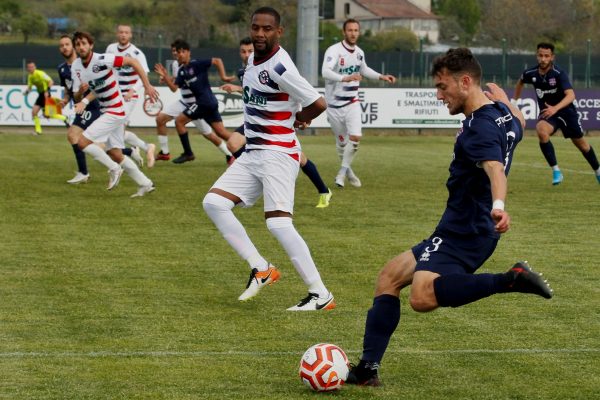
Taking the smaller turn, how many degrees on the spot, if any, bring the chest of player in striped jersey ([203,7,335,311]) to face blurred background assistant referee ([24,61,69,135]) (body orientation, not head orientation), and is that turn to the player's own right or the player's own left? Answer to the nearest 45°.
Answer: approximately 135° to the player's own right

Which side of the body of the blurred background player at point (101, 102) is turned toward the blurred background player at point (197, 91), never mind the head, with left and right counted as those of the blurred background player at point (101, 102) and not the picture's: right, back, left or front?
back

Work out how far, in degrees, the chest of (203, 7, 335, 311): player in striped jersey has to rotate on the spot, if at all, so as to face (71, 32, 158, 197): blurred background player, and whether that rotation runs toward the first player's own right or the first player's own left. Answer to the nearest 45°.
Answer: approximately 135° to the first player's own right

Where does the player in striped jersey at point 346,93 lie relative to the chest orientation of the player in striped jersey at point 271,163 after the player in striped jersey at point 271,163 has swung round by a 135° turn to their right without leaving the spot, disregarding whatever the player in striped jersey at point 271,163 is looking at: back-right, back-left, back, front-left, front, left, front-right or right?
front

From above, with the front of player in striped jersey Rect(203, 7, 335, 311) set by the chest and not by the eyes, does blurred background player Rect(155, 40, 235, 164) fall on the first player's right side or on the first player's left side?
on the first player's right side

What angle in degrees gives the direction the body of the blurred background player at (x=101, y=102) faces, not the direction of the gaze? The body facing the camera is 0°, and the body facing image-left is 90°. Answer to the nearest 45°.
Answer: approximately 45°

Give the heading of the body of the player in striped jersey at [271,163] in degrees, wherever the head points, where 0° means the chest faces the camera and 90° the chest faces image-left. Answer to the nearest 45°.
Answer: approximately 45°

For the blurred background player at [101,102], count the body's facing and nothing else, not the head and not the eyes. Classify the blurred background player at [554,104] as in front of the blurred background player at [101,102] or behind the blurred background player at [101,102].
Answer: behind
